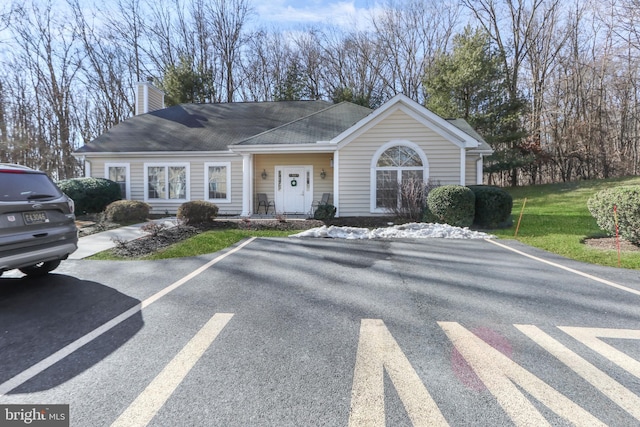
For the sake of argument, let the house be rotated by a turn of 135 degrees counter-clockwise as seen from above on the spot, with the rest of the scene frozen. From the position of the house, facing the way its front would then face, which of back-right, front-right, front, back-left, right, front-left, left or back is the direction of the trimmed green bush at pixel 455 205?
right

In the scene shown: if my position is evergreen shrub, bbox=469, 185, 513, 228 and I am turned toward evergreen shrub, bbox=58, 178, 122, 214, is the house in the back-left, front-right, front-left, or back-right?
front-right

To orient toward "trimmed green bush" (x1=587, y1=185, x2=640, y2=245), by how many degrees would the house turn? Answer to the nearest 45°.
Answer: approximately 45° to its left

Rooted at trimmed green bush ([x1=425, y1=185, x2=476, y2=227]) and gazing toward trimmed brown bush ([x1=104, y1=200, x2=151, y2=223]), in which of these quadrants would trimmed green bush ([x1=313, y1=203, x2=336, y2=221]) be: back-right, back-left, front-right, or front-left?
front-right

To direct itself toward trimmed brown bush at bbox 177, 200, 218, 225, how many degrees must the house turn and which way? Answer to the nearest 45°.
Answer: approximately 45° to its right

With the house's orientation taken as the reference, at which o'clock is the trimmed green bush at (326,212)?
The trimmed green bush is roughly at 11 o'clock from the house.

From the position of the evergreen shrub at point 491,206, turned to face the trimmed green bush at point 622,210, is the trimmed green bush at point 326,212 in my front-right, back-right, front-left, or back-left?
back-right

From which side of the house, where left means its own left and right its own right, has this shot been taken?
front

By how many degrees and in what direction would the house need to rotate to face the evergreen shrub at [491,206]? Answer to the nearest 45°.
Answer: approximately 45° to its left

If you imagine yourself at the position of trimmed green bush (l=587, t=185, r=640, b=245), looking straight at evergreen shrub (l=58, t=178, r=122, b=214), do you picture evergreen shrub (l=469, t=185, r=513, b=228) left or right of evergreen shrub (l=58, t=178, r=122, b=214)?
right

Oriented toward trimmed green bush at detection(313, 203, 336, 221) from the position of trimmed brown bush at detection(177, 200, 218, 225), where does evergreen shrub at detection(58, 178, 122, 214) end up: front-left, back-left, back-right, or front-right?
back-left

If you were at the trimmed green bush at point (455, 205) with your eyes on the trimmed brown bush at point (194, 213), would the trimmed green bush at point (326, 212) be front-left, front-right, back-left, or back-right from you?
front-right
